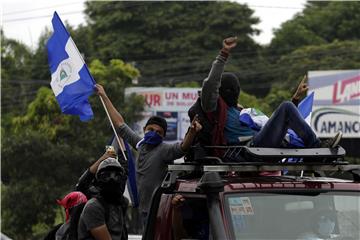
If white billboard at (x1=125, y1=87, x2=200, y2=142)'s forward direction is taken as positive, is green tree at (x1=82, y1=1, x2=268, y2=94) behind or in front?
behind

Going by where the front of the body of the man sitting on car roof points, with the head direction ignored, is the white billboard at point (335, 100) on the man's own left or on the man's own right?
on the man's own left

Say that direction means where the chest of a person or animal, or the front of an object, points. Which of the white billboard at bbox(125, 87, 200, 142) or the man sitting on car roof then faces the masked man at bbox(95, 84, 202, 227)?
the white billboard

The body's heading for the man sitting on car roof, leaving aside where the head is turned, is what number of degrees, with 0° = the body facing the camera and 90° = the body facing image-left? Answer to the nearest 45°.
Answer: approximately 270°

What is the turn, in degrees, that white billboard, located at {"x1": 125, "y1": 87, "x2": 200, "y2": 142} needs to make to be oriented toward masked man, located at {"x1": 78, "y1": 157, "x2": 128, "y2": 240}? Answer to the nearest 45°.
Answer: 0° — it already faces them

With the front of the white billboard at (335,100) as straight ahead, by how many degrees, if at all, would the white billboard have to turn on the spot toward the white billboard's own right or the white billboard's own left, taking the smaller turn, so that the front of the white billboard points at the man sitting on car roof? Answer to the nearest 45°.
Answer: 0° — it already faces them

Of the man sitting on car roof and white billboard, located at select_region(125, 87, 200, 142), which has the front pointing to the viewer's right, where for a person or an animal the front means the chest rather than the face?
the man sitting on car roof
